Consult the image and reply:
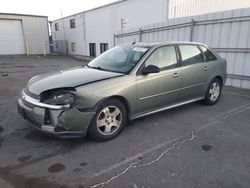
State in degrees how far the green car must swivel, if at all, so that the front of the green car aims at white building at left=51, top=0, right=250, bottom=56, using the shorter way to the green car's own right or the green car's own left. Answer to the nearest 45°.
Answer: approximately 135° to the green car's own right

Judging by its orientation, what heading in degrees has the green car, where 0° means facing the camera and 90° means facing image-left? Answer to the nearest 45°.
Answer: approximately 45°

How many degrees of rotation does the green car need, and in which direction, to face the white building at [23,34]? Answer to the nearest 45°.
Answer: approximately 90° to its right
